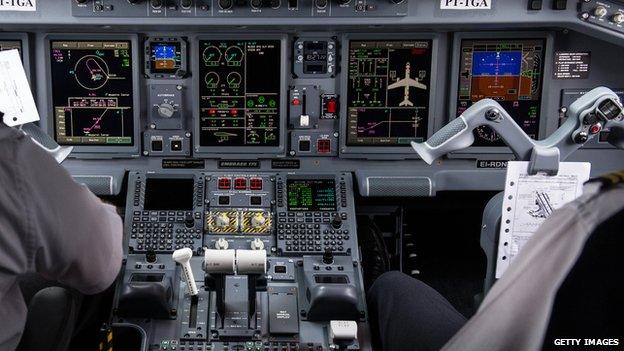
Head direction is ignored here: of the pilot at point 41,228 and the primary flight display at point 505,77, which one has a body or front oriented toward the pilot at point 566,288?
the primary flight display

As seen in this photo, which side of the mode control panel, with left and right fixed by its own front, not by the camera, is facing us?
front

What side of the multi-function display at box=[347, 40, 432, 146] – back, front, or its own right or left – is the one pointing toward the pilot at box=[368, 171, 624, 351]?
front

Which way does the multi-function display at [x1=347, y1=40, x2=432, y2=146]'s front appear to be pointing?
toward the camera

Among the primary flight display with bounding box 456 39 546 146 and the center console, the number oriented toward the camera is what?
2

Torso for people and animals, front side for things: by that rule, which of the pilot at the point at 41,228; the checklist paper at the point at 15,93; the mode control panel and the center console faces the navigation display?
the pilot

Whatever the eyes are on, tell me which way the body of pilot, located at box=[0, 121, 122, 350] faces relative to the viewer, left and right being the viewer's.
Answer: facing away from the viewer

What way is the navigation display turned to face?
toward the camera

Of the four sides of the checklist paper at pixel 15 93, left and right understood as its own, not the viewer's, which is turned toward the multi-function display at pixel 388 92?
left

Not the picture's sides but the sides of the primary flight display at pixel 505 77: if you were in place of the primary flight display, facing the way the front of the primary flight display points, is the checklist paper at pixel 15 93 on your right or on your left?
on your right

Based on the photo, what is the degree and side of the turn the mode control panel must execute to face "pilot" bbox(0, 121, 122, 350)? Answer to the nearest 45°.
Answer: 0° — it already faces them

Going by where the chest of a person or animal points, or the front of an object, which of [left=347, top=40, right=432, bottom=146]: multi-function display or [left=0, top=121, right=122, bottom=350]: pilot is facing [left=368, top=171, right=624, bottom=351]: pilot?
the multi-function display
